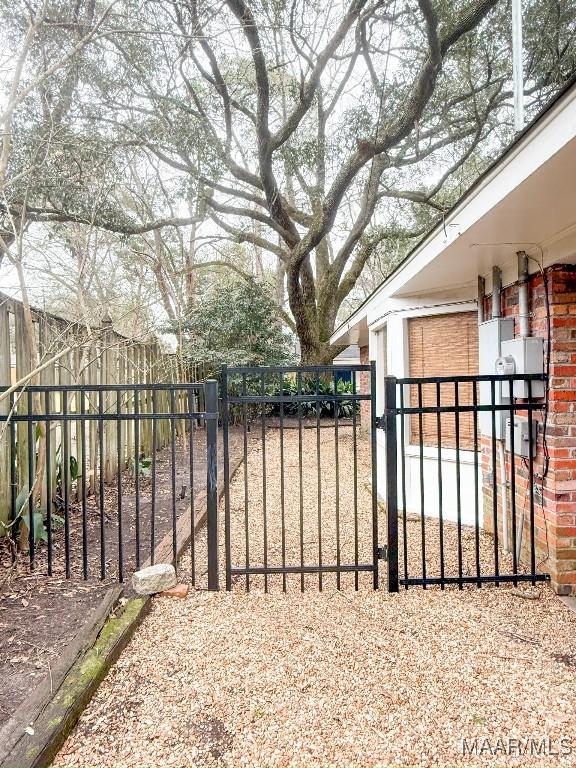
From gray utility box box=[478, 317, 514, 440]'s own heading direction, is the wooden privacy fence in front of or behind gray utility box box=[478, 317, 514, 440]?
in front

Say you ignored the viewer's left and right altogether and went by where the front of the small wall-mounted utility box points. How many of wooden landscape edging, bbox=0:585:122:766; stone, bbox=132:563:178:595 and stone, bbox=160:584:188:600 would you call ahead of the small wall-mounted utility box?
3

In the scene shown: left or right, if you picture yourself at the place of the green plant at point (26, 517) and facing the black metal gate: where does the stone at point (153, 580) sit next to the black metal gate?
right

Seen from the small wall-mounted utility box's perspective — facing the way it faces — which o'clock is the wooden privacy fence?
The wooden privacy fence is roughly at 1 o'clock from the small wall-mounted utility box.

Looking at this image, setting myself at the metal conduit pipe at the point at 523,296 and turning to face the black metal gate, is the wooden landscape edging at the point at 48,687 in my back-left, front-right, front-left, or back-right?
front-left

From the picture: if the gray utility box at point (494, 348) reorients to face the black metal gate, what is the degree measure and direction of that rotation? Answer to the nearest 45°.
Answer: approximately 45° to its right

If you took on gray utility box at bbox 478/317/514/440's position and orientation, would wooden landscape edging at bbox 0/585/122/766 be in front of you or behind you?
in front

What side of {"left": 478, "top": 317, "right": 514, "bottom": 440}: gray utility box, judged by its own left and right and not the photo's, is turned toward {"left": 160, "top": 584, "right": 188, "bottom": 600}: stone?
front

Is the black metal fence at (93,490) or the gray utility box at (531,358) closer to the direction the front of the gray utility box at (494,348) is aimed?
the black metal fence

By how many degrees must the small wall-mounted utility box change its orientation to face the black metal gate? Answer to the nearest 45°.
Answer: approximately 45° to its right

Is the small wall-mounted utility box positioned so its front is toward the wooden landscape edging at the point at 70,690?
yes

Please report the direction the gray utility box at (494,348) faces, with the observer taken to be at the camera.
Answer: facing the viewer and to the left of the viewer

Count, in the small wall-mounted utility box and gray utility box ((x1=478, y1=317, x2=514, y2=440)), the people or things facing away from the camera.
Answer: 0

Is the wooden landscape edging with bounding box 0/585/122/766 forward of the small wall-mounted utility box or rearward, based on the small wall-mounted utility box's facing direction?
forward

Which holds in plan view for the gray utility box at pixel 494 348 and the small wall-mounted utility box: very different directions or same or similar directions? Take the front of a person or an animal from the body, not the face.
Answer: same or similar directions
